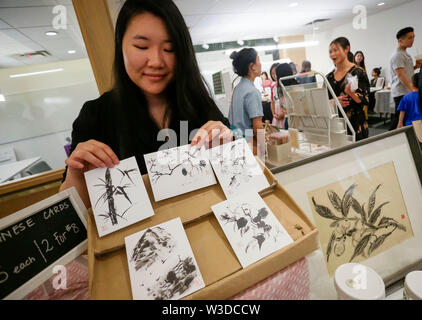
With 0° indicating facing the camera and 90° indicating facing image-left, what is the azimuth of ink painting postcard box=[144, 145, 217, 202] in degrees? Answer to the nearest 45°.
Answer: approximately 0°

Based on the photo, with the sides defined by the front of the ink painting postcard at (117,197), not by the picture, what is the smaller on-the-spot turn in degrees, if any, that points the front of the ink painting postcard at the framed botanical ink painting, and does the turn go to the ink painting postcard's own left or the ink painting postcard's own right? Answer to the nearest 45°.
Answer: approximately 90° to the ink painting postcard's own left

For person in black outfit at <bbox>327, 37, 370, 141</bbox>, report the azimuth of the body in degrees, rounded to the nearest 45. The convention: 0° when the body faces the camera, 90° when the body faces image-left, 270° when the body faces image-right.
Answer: approximately 45°

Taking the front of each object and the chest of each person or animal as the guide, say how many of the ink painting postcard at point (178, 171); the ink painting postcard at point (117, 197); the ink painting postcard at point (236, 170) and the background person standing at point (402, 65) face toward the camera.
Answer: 3
